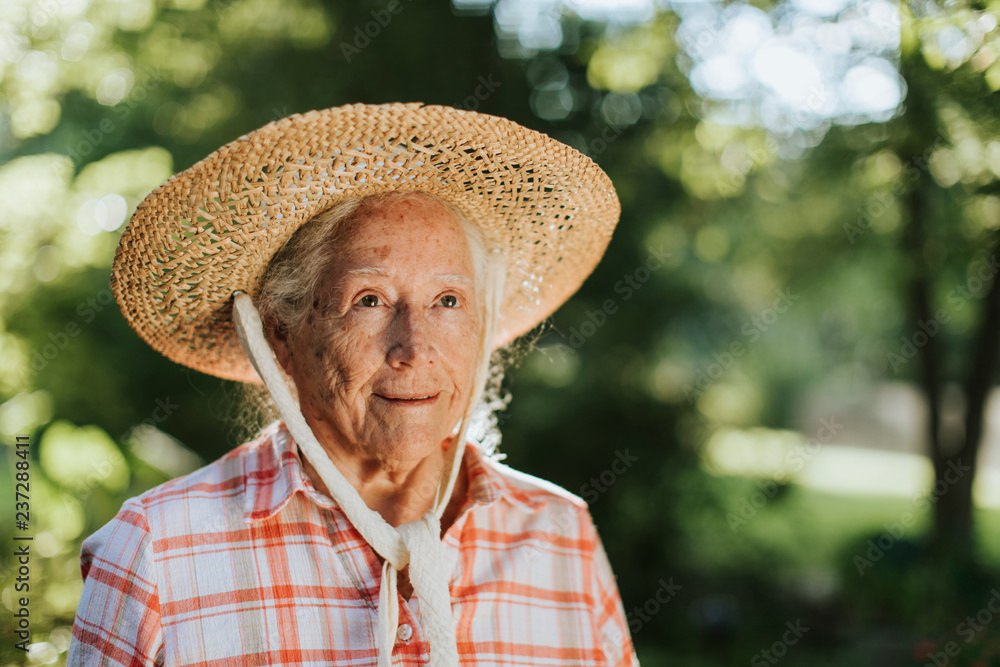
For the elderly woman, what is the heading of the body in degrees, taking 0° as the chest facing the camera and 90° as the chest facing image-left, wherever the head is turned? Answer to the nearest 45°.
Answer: approximately 315°
